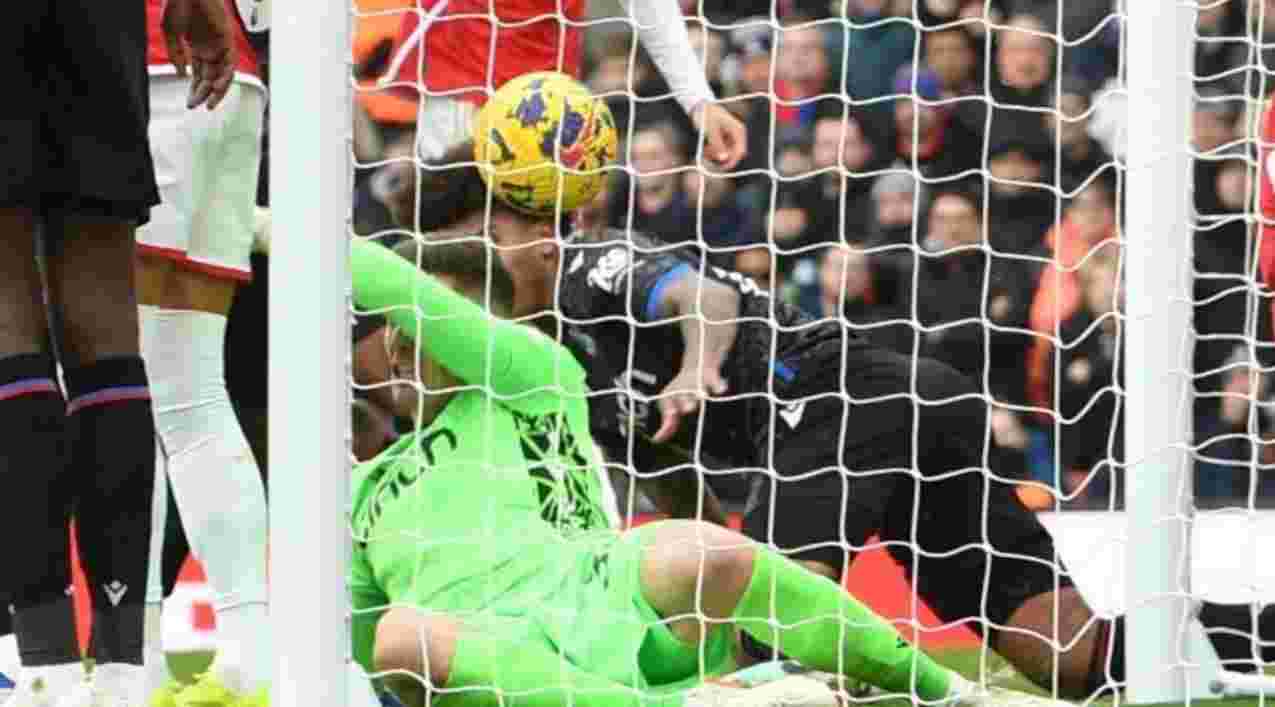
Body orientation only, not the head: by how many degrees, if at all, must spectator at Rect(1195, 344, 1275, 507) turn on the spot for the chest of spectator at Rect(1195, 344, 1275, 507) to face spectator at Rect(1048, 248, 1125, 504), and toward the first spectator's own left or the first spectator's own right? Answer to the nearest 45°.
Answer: approximately 45° to the first spectator's own right

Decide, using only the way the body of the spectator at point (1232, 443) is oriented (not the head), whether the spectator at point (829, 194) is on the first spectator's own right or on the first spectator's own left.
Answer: on the first spectator's own right

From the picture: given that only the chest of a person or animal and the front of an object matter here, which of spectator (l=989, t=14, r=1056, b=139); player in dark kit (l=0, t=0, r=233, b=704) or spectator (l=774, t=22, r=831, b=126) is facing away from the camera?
the player in dark kit

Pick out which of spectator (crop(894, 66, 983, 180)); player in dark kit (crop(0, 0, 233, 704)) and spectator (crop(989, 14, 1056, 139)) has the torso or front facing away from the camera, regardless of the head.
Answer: the player in dark kit

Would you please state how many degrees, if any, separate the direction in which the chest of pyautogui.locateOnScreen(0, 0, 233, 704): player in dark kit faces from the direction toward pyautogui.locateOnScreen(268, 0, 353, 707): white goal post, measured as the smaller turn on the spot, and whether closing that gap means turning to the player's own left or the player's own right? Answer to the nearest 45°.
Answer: approximately 90° to the player's own right
